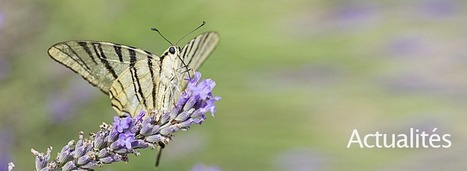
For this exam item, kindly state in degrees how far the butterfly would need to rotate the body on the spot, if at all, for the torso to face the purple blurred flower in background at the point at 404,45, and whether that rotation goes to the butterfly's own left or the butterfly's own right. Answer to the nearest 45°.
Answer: approximately 90° to the butterfly's own left

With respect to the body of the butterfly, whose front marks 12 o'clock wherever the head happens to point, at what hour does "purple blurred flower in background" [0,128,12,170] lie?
The purple blurred flower in background is roughly at 7 o'clock from the butterfly.

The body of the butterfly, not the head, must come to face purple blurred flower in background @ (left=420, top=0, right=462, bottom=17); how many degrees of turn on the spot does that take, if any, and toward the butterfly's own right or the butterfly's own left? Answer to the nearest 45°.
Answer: approximately 90° to the butterfly's own left

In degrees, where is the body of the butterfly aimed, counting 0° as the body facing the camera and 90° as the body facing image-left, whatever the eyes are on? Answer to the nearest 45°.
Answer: approximately 315°
